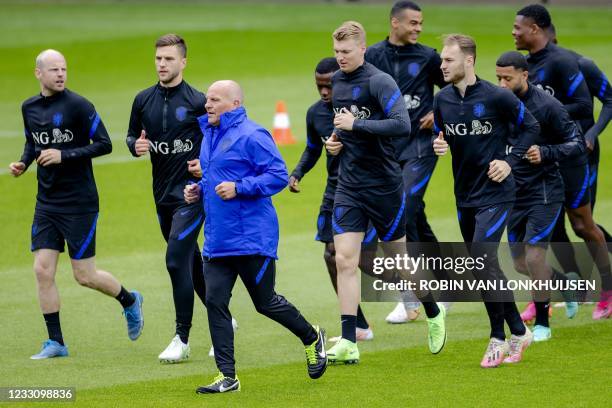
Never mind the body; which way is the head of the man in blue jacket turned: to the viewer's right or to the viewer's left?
to the viewer's left

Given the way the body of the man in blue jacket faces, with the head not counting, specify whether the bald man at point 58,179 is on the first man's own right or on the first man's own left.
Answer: on the first man's own right

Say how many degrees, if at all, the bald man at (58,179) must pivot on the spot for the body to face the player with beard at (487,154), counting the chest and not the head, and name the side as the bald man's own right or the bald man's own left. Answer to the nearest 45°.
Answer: approximately 135° to the bald man's own left

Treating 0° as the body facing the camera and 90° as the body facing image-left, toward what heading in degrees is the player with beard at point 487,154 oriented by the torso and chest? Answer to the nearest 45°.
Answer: approximately 45°

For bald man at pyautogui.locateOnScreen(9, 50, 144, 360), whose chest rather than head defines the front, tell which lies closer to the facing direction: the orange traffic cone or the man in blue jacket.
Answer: the man in blue jacket
